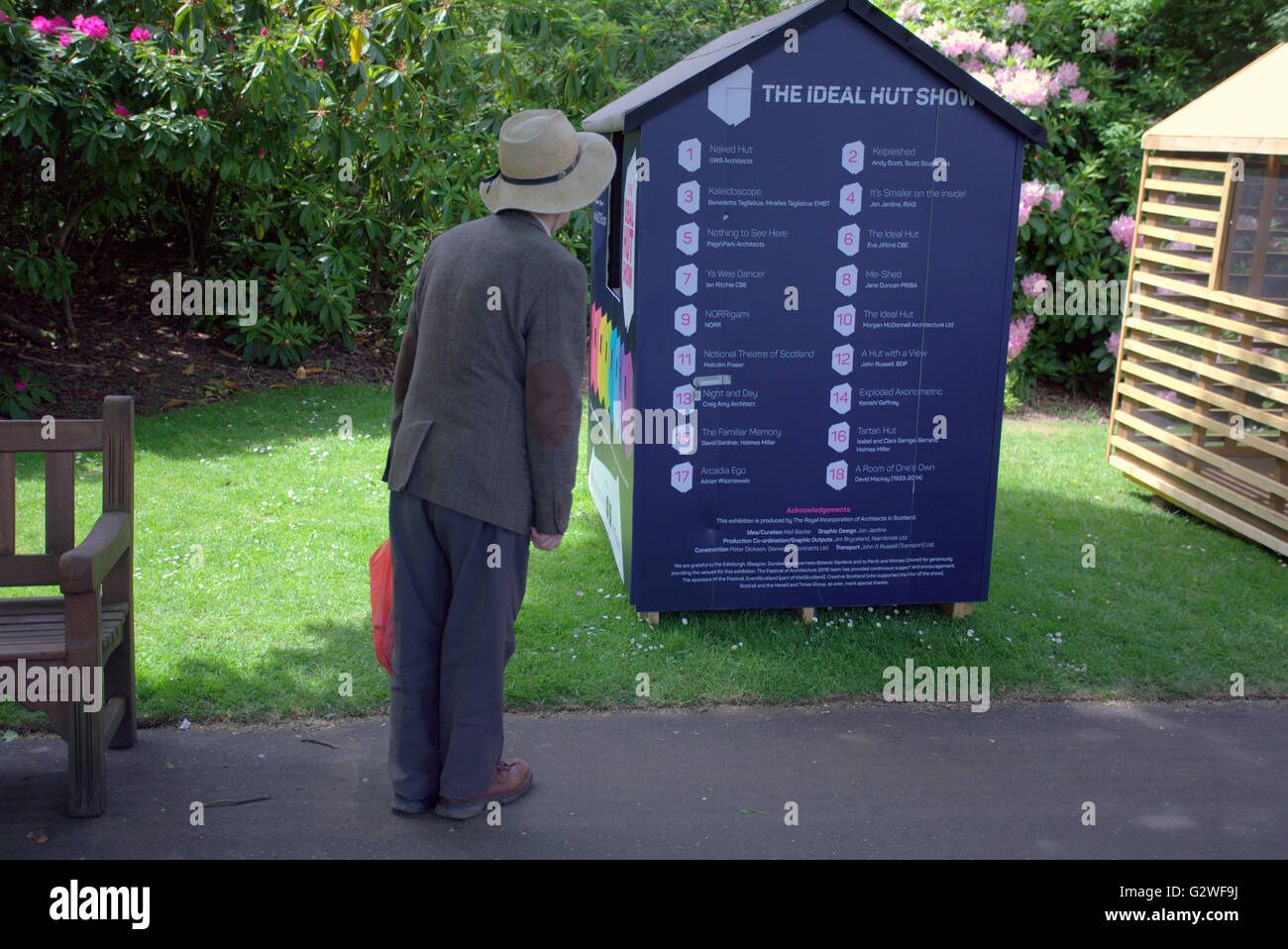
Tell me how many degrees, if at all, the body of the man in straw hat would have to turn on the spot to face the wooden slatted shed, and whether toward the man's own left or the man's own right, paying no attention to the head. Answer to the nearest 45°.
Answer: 0° — they already face it

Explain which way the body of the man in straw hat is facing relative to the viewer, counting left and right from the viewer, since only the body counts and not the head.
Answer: facing away from the viewer and to the right of the viewer

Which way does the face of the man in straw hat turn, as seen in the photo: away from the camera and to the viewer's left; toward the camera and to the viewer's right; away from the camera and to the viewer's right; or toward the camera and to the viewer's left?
away from the camera and to the viewer's right

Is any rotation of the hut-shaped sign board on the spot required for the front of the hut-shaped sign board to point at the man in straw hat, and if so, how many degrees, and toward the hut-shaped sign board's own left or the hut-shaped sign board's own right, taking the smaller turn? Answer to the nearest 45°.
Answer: approximately 45° to the hut-shaped sign board's own right

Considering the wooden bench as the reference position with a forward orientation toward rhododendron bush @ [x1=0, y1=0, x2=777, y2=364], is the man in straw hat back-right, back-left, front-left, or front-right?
back-right

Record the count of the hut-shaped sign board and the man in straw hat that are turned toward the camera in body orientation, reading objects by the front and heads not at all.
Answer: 1

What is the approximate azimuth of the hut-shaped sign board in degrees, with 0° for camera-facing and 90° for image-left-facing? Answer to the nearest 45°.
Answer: approximately 0°

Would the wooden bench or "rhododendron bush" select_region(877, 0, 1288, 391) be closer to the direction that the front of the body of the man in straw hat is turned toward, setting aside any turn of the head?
the rhododendron bush
